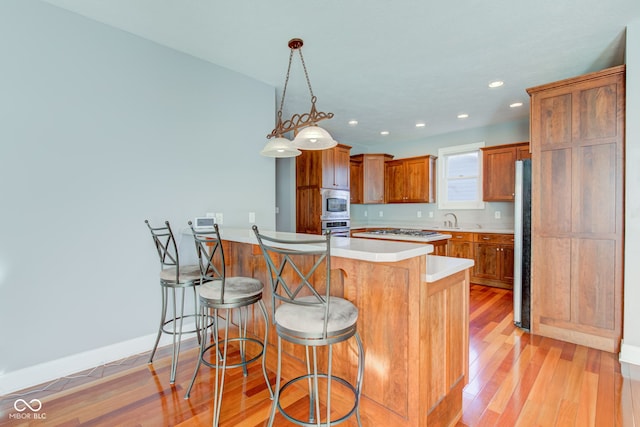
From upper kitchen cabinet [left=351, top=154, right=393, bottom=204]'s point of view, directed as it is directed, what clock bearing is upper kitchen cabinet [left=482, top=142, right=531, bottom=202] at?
upper kitchen cabinet [left=482, top=142, right=531, bottom=202] is roughly at 10 o'clock from upper kitchen cabinet [left=351, top=154, right=393, bottom=204].

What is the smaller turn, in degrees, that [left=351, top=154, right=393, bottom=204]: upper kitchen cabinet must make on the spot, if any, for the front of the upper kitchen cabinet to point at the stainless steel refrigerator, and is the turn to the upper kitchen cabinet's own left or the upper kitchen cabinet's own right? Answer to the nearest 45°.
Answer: approximately 45° to the upper kitchen cabinet's own left

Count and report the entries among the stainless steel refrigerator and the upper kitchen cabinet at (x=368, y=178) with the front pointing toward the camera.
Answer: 1

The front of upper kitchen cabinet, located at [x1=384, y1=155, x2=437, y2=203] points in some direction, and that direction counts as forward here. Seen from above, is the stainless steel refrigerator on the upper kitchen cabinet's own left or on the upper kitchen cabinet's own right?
on the upper kitchen cabinet's own left

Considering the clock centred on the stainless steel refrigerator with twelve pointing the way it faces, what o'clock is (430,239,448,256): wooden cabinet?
The wooden cabinet is roughly at 1 o'clock from the stainless steel refrigerator.

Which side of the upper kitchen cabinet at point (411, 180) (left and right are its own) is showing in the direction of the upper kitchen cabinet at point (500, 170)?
left

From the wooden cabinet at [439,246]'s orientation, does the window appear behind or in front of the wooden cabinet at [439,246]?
behind

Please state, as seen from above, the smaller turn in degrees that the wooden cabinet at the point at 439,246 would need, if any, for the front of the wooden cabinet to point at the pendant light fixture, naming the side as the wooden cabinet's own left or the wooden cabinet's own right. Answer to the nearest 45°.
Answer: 0° — it already faces it

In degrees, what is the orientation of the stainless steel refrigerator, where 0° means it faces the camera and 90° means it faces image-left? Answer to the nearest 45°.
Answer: approximately 90°

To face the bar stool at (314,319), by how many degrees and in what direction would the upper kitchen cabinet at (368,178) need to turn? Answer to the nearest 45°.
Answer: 0° — it already faces it

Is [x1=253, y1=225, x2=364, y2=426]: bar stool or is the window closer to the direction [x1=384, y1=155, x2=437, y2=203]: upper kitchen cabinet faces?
the bar stool
